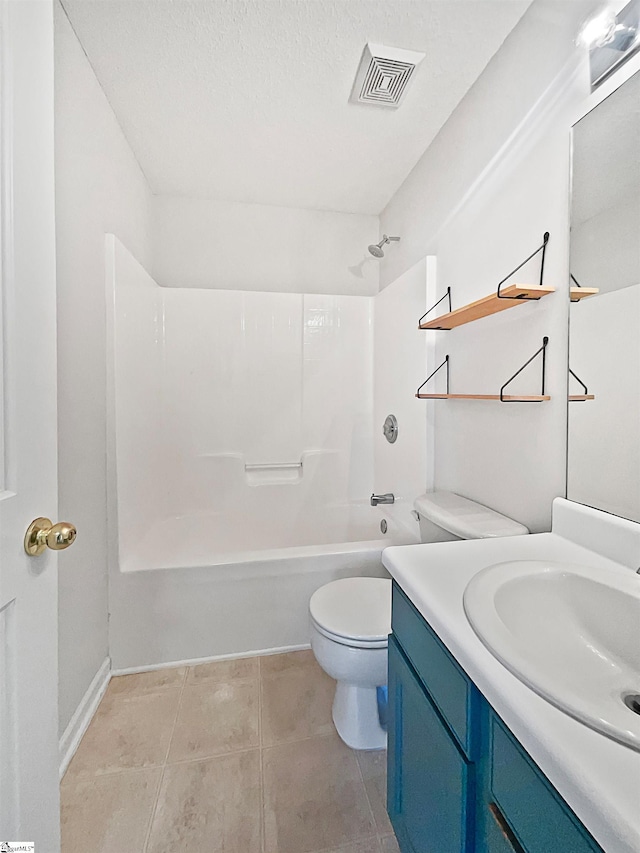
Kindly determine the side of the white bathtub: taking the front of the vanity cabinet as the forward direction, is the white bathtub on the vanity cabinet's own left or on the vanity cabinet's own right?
on the vanity cabinet's own right

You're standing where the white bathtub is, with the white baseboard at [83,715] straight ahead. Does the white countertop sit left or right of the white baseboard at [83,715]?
left

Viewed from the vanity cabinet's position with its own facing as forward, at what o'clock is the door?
The door is roughly at 11 o'clock from the vanity cabinet.

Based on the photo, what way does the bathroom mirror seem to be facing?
to the viewer's left

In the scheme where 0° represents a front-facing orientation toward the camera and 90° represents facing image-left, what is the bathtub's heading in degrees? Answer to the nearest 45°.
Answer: approximately 0°

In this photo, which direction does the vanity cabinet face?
to the viewer's left
